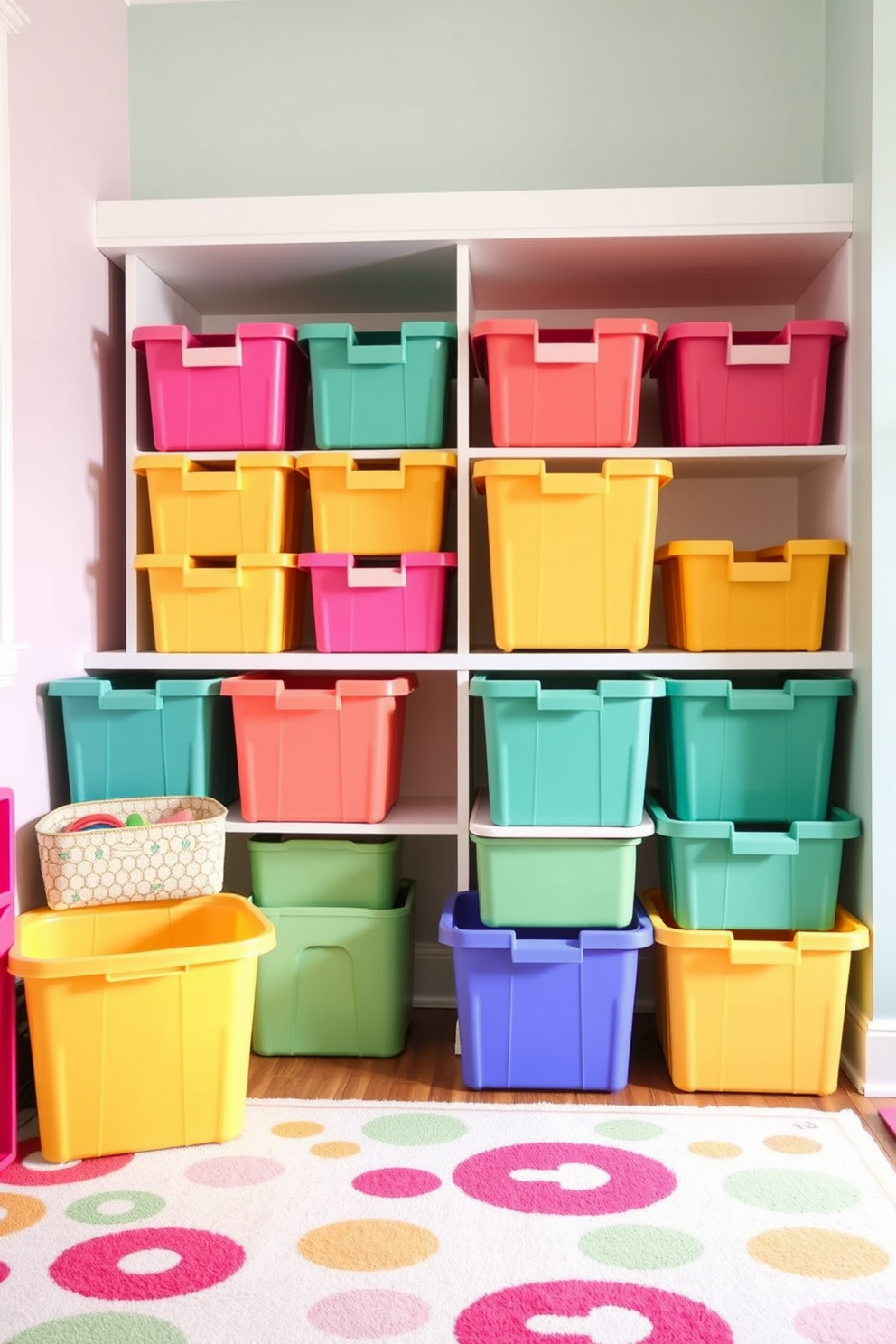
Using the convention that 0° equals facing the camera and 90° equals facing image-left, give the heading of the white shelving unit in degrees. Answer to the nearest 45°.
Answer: approximately 0°
